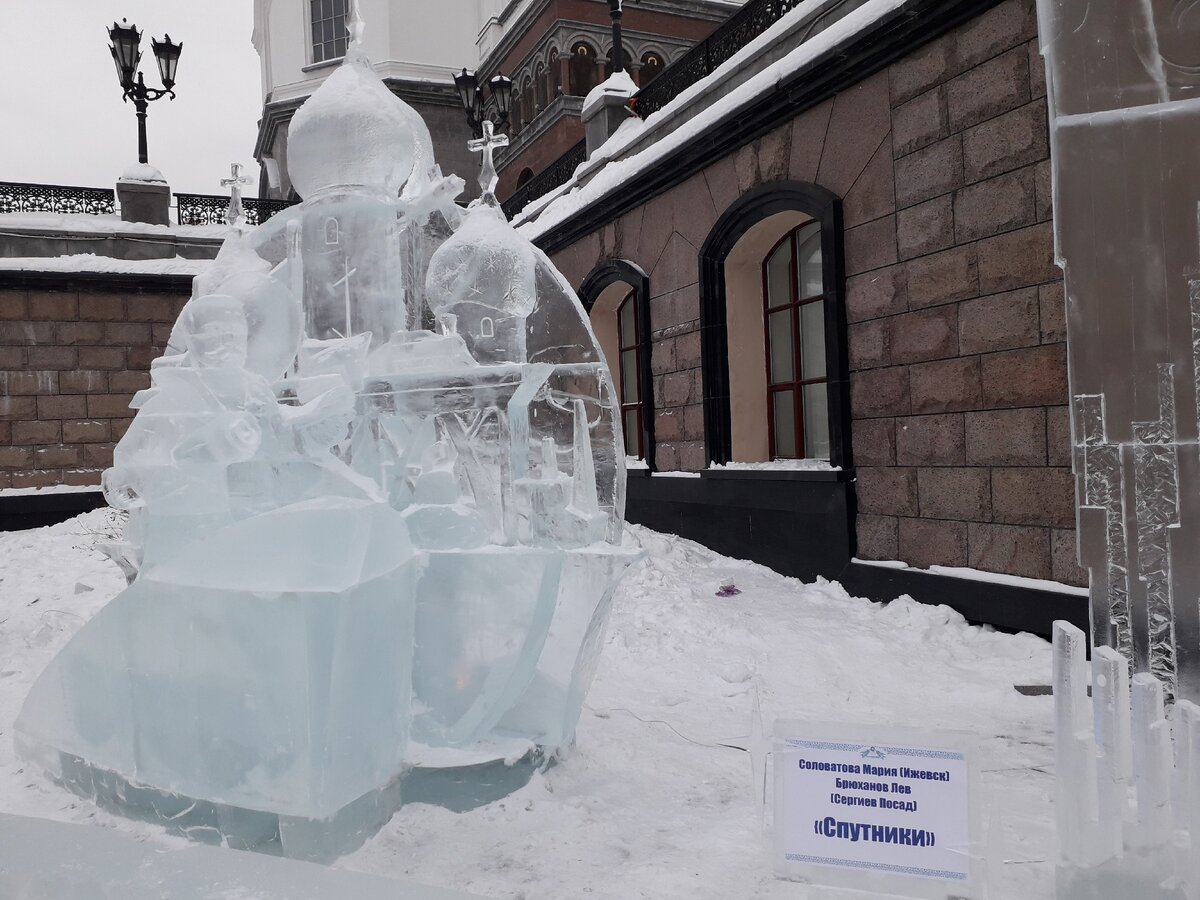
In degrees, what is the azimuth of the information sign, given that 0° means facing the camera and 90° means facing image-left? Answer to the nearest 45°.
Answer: approximately 0°

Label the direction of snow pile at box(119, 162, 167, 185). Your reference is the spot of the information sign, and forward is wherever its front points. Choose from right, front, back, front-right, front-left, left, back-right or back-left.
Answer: back-right

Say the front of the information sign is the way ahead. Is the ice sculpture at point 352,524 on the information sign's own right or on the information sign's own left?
on the information sign's own right

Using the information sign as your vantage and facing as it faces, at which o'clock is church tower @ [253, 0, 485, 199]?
The church tower is roughly at 5 o'clock from the information sign.

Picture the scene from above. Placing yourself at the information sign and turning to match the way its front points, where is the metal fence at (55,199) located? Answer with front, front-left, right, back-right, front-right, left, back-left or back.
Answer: back-right

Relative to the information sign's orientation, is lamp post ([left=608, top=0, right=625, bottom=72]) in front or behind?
behind

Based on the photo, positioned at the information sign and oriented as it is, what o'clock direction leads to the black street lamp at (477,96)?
The black street lamp is roughly at 5 o'clock from the information sign.

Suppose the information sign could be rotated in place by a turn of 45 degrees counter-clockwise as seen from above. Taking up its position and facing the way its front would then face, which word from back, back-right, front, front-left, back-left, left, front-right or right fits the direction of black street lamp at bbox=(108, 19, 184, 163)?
back
